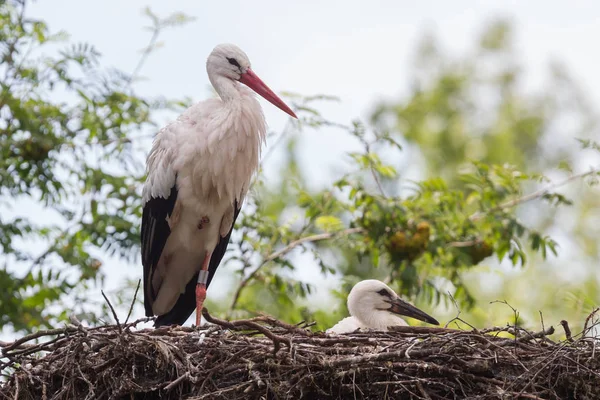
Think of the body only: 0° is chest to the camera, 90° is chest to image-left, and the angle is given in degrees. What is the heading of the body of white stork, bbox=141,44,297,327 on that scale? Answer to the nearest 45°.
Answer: approximately 315°

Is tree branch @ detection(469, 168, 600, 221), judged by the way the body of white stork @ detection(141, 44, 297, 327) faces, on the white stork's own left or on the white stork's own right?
on the white stork's own left

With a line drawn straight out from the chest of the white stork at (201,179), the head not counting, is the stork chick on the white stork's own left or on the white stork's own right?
on the white stork's own left

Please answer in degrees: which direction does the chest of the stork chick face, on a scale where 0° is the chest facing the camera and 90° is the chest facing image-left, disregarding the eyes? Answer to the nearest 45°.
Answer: approximately 270°

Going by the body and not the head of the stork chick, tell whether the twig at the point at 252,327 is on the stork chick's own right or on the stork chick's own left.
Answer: on the stork chick's own right
